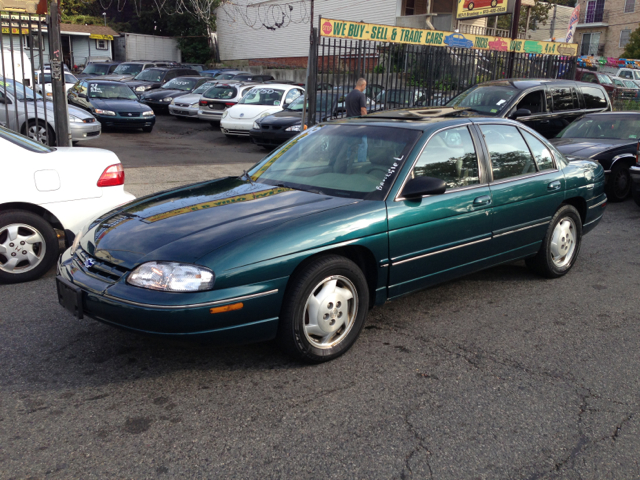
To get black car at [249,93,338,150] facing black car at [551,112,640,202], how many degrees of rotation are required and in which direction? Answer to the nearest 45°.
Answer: approximately 90° to its left

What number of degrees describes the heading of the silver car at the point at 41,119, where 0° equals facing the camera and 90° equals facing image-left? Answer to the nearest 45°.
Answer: approximately 315°

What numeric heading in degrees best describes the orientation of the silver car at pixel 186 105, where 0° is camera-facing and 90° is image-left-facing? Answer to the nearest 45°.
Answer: approximately 45°

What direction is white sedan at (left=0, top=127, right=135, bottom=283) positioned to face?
to the viewer's left

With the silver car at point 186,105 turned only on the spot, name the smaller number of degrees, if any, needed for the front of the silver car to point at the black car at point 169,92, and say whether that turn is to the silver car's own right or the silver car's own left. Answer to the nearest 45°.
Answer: approximately 135° to the silver car's own right

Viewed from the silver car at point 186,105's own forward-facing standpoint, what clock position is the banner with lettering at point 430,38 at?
The banner with lettering is roughly at 9 o'clock from the silver car.

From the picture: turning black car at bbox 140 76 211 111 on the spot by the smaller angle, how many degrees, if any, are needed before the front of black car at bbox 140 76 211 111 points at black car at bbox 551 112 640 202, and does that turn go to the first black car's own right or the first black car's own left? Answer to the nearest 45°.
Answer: approximately 90° to the first black car's own left

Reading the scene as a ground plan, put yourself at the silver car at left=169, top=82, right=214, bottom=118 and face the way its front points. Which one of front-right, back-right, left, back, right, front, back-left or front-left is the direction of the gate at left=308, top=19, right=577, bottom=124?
left

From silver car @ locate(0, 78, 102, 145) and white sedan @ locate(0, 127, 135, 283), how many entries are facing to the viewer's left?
1

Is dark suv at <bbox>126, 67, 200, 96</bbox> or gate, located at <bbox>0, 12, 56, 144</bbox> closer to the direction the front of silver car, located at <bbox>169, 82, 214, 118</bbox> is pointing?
the gate

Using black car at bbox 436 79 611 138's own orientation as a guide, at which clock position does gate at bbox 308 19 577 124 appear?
The gate is roughly at 3 o'clock from the black car.

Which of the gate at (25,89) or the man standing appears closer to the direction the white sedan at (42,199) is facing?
the gate

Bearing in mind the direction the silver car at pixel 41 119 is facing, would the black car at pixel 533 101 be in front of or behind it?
in front

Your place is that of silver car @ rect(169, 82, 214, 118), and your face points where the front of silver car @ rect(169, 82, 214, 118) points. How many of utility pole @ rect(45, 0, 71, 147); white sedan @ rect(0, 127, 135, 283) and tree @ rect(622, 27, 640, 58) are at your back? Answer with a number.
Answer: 1

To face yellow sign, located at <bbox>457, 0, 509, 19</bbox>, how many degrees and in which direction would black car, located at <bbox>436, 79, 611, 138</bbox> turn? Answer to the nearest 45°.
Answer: approximately 135° to its right

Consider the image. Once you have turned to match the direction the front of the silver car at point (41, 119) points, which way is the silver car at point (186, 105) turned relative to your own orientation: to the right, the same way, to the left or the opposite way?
to the right
